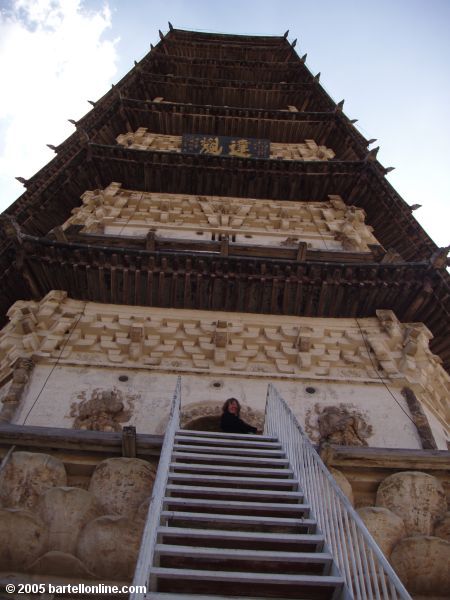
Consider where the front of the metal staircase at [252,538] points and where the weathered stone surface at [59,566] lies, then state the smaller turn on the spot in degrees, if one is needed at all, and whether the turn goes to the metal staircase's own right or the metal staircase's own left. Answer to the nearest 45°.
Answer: approximately 90° to the metal staircase's own right

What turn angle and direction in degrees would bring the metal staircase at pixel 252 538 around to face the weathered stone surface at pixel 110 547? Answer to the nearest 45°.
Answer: approximately 90° to its right

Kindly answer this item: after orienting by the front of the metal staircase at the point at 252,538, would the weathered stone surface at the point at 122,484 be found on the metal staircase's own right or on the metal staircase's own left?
on the metal staircase's own right

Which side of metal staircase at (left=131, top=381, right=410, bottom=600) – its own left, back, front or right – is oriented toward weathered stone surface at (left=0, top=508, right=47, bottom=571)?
right

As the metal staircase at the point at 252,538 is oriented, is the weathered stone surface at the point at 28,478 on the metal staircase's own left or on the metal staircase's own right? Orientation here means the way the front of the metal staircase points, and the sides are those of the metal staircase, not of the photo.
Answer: on the metal staircase's own right

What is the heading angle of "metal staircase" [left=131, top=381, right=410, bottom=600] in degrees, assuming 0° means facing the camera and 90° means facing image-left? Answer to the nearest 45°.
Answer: approximately 0°

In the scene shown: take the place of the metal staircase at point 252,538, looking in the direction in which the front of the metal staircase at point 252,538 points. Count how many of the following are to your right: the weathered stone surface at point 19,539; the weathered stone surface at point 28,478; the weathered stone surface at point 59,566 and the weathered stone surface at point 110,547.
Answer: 4
